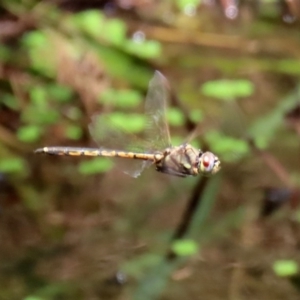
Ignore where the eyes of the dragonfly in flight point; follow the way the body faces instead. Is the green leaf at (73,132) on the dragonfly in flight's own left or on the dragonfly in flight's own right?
on the dragonfly in flight's own left

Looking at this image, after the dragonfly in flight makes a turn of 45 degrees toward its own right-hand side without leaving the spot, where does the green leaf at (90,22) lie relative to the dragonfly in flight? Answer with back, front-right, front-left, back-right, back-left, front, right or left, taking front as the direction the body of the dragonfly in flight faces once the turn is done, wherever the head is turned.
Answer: back-left

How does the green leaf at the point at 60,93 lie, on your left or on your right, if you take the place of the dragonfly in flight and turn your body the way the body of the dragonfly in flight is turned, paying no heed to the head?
on your left

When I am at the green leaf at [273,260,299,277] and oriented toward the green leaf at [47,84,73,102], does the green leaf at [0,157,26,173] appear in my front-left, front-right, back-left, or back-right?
front-left

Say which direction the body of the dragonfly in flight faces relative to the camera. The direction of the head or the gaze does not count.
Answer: to the viewer's right

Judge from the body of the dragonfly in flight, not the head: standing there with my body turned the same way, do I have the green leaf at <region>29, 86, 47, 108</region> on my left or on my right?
on my left

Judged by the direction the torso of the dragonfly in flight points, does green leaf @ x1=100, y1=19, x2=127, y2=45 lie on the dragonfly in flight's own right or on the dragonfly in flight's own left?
on the dragonfly in flight's own left

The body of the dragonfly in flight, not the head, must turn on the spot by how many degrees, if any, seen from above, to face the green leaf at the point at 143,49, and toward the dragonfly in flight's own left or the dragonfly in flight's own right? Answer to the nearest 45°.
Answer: approximately 90° to the dragonfly in flight's own left
